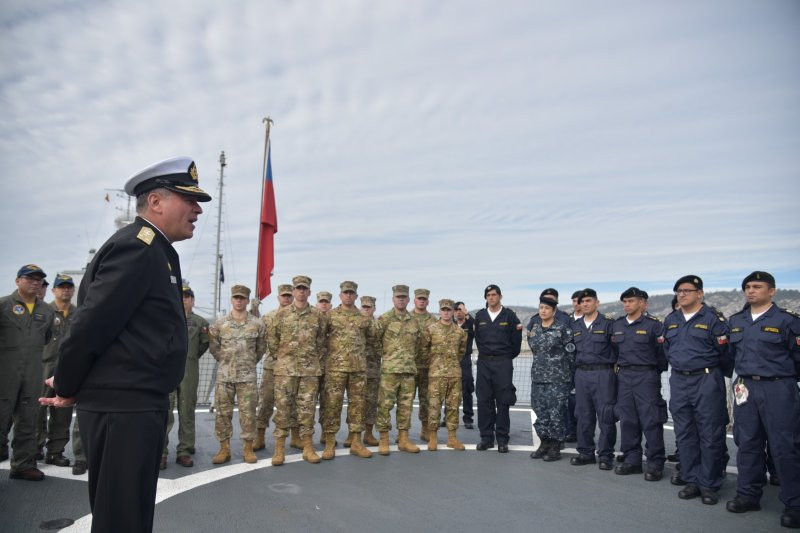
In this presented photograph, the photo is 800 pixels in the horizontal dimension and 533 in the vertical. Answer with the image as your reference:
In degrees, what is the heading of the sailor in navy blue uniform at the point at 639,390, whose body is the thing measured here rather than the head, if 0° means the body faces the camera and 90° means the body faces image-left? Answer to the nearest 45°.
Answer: approximately 45°

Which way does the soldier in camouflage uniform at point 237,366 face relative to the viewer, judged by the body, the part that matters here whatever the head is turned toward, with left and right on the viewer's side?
facing the viewer

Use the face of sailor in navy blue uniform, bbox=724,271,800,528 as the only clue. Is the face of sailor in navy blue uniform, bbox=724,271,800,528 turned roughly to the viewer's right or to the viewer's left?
to the viewer's left

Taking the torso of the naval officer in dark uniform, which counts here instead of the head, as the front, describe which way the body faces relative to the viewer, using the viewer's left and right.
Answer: facing to the right of the viewer

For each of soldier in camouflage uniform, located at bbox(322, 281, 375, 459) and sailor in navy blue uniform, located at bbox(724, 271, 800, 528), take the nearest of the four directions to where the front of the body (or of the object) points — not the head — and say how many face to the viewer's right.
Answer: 0

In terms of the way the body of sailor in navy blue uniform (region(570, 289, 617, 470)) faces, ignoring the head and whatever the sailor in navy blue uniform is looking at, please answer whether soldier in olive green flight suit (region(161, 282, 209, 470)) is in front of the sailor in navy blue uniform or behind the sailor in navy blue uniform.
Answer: in front

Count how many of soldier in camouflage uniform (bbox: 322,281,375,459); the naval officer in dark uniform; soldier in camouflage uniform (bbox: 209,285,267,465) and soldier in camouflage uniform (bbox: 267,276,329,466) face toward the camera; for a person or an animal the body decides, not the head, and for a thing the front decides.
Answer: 3

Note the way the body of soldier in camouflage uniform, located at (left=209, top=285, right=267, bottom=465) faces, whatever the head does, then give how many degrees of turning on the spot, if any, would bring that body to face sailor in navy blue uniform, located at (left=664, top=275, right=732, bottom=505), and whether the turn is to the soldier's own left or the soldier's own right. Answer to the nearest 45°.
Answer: approximately 45° to the soldier's own left

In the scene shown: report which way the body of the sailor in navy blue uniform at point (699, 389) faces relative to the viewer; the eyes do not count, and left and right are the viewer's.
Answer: facing the viewer and to the left of the viewer

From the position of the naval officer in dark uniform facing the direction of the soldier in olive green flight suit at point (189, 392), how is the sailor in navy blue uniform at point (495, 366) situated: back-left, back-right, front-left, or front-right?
front-right

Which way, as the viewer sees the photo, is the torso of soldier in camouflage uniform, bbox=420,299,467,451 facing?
toward the camera
